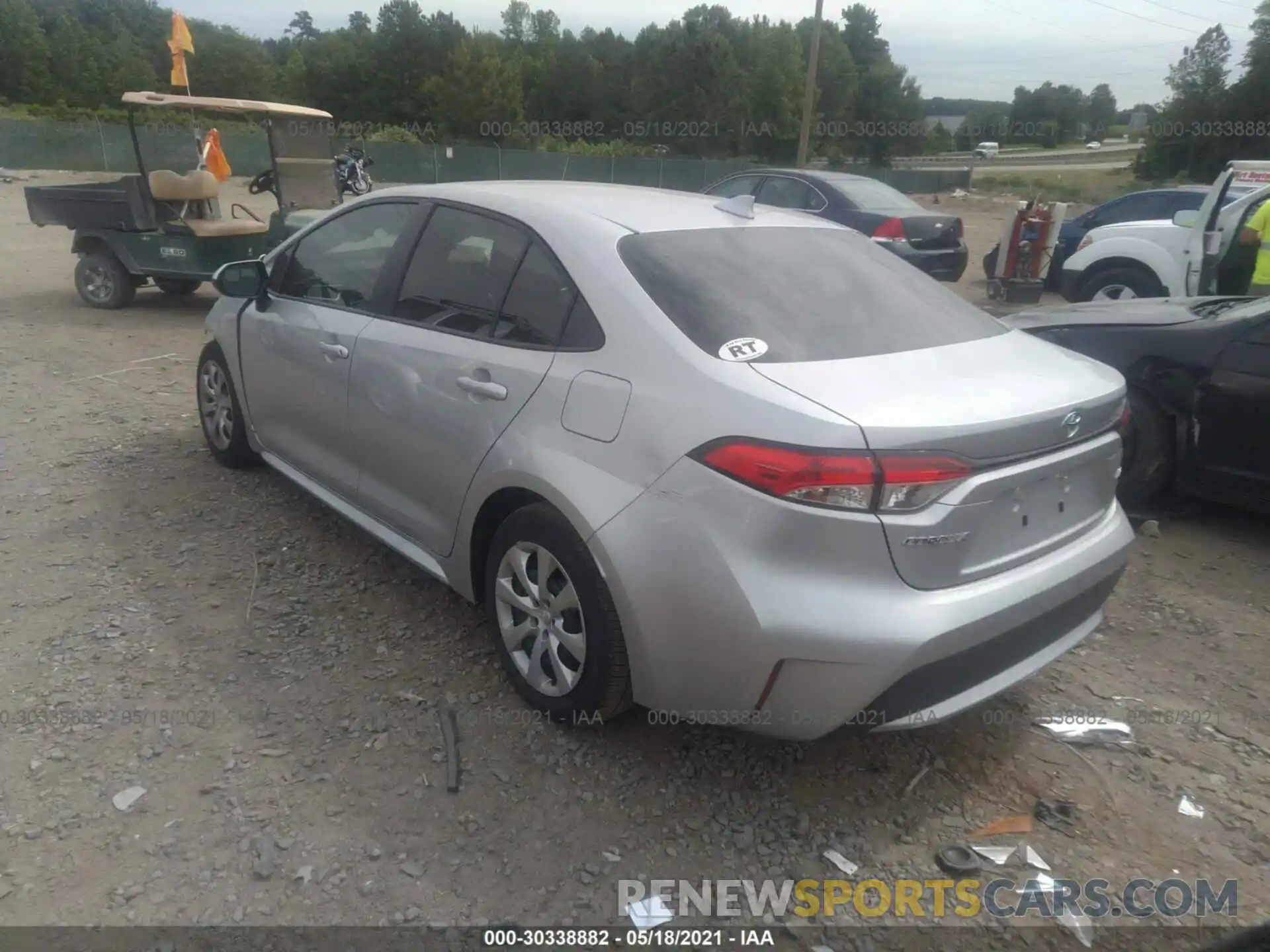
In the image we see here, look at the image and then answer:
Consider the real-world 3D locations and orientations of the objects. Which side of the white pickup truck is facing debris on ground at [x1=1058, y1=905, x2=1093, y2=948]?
left

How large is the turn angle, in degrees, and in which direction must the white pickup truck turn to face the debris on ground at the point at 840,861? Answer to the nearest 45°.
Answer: approximately 90° to its left

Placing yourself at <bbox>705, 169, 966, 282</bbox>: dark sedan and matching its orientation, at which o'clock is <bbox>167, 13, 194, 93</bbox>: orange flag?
The orange flag is roughly at 10 o'clock from the dark sedan.

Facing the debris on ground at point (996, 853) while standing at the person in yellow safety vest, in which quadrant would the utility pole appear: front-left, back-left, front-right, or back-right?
back-right

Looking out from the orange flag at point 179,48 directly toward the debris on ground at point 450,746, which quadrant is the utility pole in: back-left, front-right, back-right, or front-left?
back-left

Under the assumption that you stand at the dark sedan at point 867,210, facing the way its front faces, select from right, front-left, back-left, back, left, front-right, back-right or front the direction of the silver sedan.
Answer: back-left

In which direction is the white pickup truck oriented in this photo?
to the viewer's left

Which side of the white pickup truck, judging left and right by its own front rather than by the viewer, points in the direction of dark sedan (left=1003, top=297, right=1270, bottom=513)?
left

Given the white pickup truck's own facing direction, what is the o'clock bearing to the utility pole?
The utility pole is roughly at 2 o'clock from the white pickup truck.

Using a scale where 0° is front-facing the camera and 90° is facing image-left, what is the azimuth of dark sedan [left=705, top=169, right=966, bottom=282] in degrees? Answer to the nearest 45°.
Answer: approximately 135°

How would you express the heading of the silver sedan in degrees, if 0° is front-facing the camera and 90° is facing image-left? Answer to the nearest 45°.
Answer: approximately 135°
